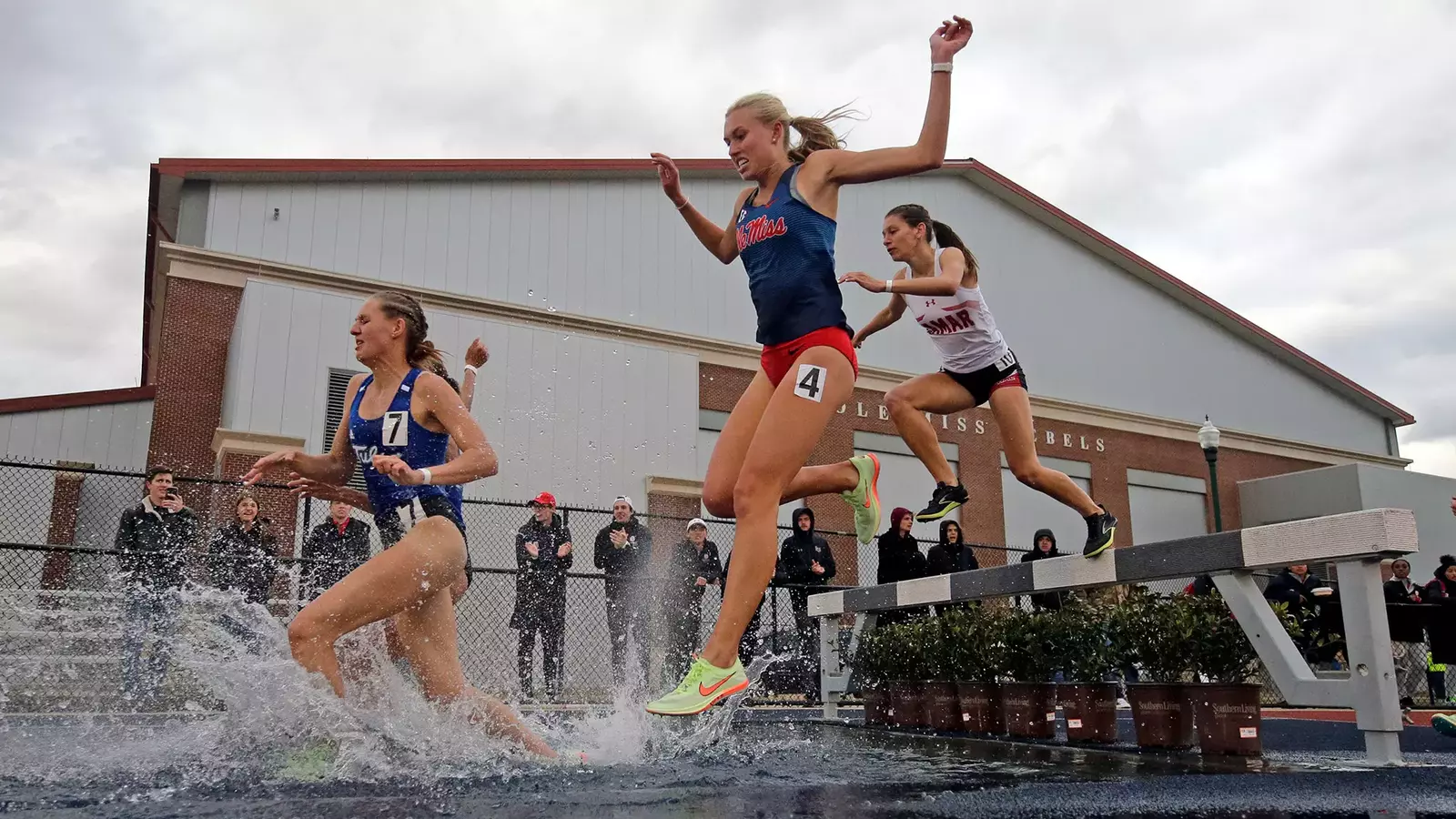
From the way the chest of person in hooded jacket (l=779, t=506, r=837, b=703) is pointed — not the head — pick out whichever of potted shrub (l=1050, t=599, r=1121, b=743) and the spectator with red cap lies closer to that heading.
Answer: the potted shrub

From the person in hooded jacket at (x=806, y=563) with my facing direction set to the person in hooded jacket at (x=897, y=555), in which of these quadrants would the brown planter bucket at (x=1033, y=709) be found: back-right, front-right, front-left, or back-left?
front-right

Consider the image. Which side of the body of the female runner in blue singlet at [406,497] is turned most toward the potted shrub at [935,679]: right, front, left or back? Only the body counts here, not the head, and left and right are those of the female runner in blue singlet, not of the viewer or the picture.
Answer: back

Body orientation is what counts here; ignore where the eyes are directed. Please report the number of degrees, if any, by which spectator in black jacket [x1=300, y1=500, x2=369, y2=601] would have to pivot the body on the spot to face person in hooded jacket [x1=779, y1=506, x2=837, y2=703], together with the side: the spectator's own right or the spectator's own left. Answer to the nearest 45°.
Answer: approximately 90° to the spectator's own left

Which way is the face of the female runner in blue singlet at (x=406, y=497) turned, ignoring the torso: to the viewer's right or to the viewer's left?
to the viewer's left

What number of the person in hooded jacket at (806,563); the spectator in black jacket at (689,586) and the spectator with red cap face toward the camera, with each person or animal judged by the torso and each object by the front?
3

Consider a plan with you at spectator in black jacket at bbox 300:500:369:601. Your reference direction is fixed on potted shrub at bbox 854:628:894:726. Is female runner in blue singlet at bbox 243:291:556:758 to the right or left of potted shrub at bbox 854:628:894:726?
right

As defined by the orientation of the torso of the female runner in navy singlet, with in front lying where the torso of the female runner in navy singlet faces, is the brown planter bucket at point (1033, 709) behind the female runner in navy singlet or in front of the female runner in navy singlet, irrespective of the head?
behind

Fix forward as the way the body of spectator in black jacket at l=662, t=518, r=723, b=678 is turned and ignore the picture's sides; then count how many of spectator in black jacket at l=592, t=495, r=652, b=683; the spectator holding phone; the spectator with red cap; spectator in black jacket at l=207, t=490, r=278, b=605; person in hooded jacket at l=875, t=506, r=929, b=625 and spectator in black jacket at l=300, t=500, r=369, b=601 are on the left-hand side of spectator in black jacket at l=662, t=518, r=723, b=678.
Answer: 1

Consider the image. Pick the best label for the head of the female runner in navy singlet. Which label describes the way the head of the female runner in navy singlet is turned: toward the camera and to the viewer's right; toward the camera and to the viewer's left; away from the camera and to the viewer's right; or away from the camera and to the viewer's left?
toward the camera and to the viewer's left

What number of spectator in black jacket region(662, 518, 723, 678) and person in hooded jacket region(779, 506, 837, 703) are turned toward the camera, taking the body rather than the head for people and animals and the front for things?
2

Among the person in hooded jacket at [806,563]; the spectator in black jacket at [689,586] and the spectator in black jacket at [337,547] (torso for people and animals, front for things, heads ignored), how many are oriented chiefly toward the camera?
3

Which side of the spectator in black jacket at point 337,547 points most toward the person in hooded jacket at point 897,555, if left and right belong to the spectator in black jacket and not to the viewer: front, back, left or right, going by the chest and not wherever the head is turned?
left

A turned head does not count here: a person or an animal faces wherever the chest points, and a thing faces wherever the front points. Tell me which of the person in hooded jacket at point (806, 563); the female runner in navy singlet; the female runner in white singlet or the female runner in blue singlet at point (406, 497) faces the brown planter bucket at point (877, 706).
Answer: the person in hooded jacket

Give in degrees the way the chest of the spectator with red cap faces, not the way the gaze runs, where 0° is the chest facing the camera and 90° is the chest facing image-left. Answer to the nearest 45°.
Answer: approximately 0°

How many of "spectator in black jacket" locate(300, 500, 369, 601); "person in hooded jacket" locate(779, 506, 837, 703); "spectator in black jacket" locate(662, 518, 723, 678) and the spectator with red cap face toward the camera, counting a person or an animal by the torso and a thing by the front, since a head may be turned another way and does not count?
4

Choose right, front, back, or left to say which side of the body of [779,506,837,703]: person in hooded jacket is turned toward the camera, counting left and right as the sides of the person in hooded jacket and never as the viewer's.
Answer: front

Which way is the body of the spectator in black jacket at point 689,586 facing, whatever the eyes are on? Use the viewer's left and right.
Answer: facing the viewer

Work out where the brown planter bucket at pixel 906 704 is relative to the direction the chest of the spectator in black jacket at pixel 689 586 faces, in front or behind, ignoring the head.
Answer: in front

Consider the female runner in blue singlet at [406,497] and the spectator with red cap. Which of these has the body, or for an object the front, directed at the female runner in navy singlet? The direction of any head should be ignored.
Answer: the spectator with red cap
